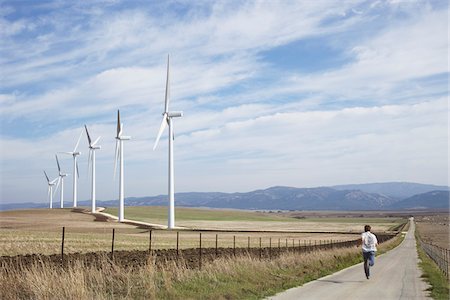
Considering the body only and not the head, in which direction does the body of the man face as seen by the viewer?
away from the camera
